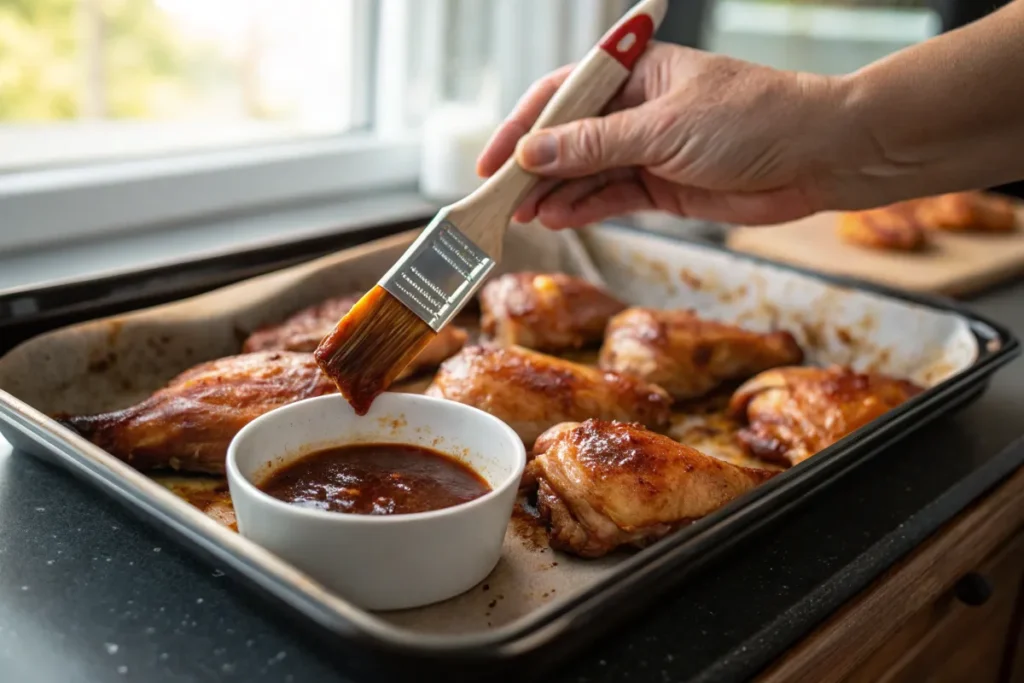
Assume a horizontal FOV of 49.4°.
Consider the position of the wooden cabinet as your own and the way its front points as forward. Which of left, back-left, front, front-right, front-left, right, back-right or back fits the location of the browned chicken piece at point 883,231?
back-left

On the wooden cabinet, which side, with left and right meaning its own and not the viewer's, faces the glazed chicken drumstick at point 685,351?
back

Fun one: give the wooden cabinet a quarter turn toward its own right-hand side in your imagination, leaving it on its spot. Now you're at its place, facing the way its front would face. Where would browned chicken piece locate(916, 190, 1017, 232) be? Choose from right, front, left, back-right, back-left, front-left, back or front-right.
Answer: back-right

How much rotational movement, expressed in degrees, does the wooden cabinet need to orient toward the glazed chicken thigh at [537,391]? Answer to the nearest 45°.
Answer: approximately 135° to its right

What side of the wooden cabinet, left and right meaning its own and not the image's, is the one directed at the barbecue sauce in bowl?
right

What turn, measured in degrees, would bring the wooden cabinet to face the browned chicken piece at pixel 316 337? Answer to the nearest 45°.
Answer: approximately 135° to its right
